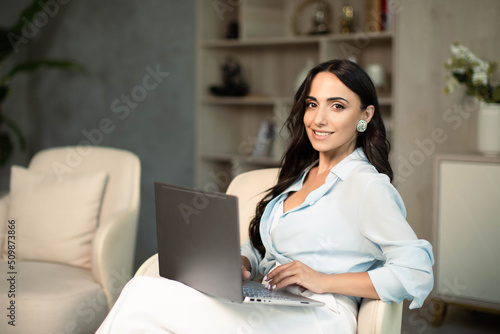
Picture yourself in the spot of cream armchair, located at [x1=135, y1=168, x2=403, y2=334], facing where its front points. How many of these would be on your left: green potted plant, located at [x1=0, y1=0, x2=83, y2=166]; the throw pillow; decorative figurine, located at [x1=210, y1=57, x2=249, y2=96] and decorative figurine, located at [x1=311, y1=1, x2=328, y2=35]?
0

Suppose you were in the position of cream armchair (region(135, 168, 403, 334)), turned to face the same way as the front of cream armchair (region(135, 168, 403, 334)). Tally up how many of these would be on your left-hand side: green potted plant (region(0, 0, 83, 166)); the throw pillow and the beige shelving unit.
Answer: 0

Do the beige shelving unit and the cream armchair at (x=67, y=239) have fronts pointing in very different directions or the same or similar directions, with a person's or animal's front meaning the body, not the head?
same or similar directions

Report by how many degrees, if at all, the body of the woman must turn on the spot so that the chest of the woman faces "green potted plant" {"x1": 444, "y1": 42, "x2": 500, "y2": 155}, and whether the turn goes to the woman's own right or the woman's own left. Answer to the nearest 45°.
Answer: approximately 180°

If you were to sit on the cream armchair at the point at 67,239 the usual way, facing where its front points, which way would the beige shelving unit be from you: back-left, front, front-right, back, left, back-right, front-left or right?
back

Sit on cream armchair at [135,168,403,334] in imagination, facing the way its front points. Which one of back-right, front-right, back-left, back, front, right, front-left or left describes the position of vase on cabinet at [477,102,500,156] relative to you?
back

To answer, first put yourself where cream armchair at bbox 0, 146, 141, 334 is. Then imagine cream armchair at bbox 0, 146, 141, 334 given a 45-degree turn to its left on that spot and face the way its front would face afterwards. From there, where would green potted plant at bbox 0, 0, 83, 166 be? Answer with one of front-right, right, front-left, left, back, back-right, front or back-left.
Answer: back

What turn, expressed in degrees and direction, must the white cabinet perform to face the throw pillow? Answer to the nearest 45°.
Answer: approximately 45° to its right

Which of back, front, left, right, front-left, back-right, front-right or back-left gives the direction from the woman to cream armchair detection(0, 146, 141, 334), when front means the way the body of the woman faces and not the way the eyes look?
right

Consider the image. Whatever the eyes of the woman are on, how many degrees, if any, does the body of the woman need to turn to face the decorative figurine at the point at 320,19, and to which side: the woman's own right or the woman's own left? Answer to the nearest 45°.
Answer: approximately 135° to the woman's own right

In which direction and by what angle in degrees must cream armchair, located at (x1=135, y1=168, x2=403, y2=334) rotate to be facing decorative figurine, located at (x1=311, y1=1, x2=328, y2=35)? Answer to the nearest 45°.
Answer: approximately 135° to its right

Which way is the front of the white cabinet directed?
toward the camera

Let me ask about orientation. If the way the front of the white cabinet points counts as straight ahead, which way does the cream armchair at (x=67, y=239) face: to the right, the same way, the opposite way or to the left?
the same way

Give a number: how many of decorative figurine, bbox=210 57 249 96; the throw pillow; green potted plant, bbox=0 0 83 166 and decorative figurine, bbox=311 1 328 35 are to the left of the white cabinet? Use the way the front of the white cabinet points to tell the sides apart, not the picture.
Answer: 0

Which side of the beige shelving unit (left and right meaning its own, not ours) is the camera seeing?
front

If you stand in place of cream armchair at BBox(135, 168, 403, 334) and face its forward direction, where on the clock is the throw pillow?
The throw pillow is roughly at 3 o'clock from the cream armchair.

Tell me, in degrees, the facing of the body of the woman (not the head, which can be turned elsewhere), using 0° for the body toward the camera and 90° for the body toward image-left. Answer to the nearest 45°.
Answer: approximately 45°

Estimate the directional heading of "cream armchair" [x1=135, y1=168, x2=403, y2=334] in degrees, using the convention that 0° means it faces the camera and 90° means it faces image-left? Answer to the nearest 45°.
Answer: approximately 45°

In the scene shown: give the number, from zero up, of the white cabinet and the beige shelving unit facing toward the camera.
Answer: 2

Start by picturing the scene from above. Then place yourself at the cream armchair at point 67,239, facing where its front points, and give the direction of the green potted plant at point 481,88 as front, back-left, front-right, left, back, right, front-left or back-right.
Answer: back-left

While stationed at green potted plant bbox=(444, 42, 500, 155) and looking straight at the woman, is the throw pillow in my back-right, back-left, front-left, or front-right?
front-right

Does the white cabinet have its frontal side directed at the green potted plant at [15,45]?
no
